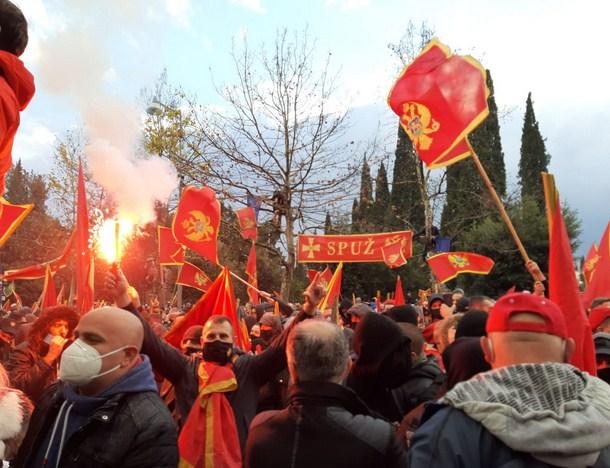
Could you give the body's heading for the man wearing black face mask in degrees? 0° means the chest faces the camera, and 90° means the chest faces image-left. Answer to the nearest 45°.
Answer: approximately 0°

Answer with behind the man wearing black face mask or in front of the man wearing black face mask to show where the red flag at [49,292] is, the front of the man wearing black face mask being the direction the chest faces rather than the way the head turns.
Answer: behind

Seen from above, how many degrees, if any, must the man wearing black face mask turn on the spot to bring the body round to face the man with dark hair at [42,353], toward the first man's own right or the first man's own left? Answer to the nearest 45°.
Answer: approximately 135° to the first man's own right

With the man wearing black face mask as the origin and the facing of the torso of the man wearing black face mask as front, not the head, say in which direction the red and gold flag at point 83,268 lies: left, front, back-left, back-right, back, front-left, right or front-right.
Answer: back-right

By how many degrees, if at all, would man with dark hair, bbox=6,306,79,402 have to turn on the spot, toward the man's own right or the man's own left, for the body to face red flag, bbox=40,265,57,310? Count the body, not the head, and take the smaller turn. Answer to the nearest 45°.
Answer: approximately 135° to the man's own left

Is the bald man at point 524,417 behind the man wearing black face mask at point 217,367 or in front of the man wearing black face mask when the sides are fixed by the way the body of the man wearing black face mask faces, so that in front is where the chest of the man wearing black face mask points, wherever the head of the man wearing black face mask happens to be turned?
in front

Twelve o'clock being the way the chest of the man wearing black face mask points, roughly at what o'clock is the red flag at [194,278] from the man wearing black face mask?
The red flag is roughly at 6 o'clock from the man wearing black face mask.
